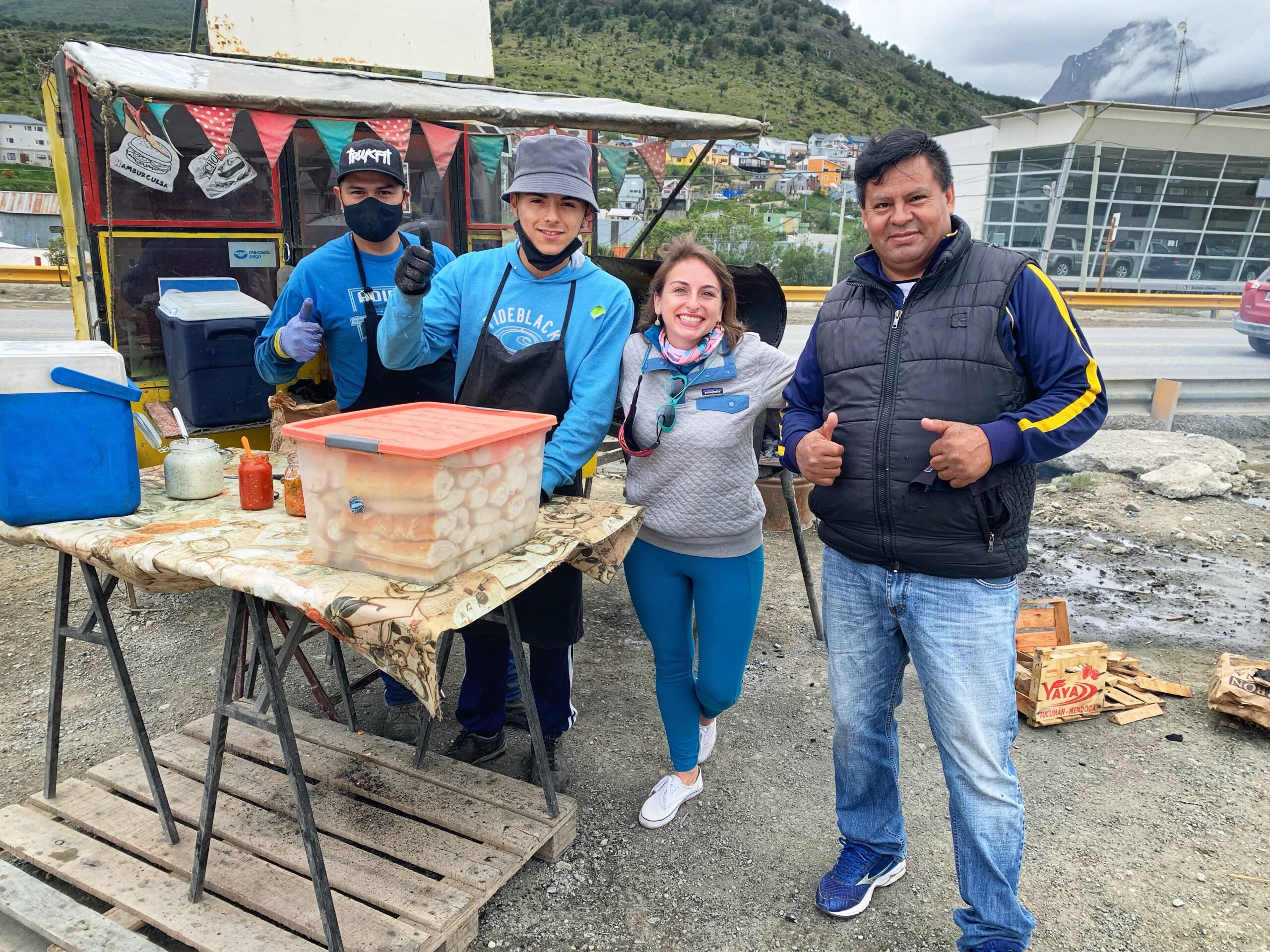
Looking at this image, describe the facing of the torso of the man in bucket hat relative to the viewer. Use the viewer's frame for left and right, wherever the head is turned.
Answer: facing the viewer

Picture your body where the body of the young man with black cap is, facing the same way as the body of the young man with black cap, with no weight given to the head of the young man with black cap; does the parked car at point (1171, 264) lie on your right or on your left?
on your left

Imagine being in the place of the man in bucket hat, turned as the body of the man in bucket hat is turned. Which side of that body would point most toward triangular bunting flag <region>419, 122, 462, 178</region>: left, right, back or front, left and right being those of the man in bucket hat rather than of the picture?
back

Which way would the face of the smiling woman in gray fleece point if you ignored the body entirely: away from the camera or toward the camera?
toward the camera

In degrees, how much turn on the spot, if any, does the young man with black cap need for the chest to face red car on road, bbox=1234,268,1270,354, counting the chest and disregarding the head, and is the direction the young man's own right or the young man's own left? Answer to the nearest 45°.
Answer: approximately 90° to the young man's own left

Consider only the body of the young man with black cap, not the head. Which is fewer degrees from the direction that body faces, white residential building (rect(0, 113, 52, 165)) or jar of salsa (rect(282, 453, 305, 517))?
the jar of salsa

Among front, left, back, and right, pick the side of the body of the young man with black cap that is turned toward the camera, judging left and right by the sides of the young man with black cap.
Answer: front

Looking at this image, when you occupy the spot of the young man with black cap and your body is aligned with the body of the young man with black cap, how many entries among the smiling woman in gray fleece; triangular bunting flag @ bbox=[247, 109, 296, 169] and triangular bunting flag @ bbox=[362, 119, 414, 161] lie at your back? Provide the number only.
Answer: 2

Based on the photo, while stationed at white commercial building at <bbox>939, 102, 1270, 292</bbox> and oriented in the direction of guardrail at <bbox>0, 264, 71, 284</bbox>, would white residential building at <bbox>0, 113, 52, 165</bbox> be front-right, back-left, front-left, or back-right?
front-right

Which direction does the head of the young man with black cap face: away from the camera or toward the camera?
toward the camera

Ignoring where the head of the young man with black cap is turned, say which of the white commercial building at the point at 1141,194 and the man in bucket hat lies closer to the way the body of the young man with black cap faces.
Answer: the man in bucket hat

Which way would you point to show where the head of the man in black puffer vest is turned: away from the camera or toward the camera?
toward the camera
